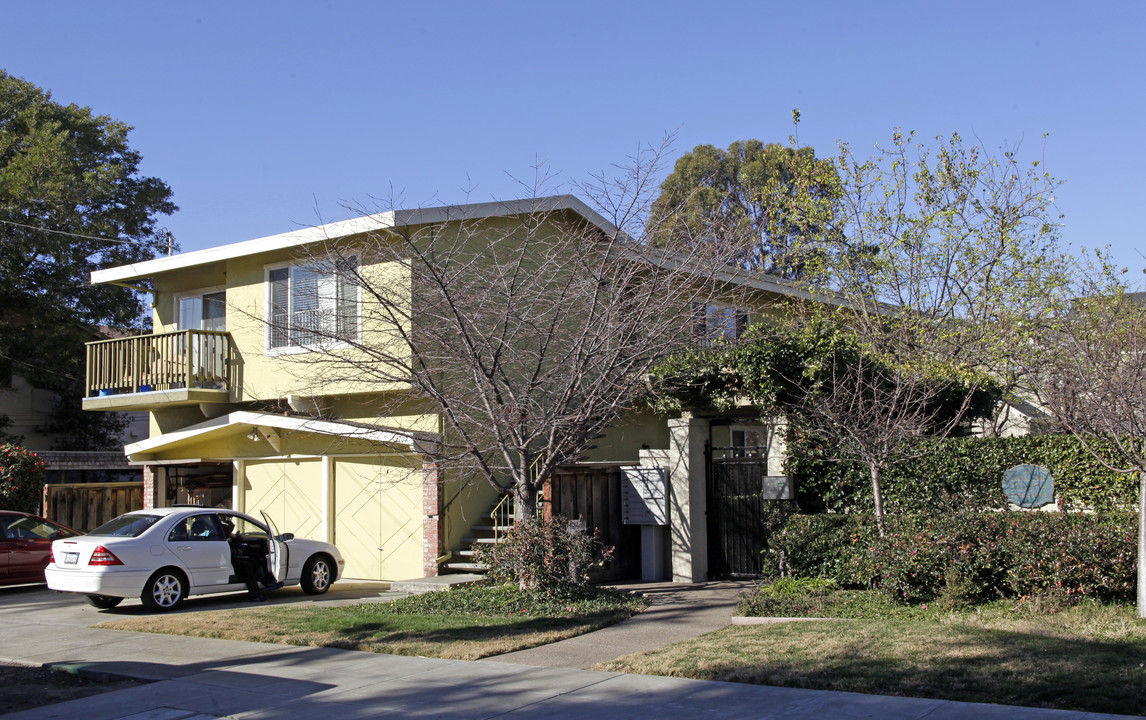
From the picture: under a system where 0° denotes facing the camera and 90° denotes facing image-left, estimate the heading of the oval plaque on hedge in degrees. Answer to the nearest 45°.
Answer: approximately 0°

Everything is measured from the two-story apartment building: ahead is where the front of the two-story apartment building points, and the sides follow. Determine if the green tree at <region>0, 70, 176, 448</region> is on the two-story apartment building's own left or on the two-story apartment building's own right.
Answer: on the two-story apartment building's own right

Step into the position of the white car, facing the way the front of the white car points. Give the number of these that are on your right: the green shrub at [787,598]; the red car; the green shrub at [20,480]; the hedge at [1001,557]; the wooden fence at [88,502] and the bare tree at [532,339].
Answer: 3

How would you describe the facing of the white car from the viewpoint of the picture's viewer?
facing away from the viewer and to the right of the viewer

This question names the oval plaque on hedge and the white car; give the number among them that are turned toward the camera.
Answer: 1

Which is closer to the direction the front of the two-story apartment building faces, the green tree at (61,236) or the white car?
the white car

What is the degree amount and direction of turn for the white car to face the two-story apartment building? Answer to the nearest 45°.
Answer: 0° — it already faces it

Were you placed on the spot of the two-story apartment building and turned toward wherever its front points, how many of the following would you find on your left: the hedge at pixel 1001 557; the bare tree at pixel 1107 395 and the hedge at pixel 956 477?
3

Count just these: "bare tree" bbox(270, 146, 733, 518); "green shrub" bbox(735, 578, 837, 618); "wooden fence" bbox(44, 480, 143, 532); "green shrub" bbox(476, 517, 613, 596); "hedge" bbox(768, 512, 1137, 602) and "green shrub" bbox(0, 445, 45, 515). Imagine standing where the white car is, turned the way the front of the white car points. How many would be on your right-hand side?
4

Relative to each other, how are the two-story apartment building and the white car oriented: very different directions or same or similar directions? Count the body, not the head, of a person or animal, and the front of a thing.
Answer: very different directions
